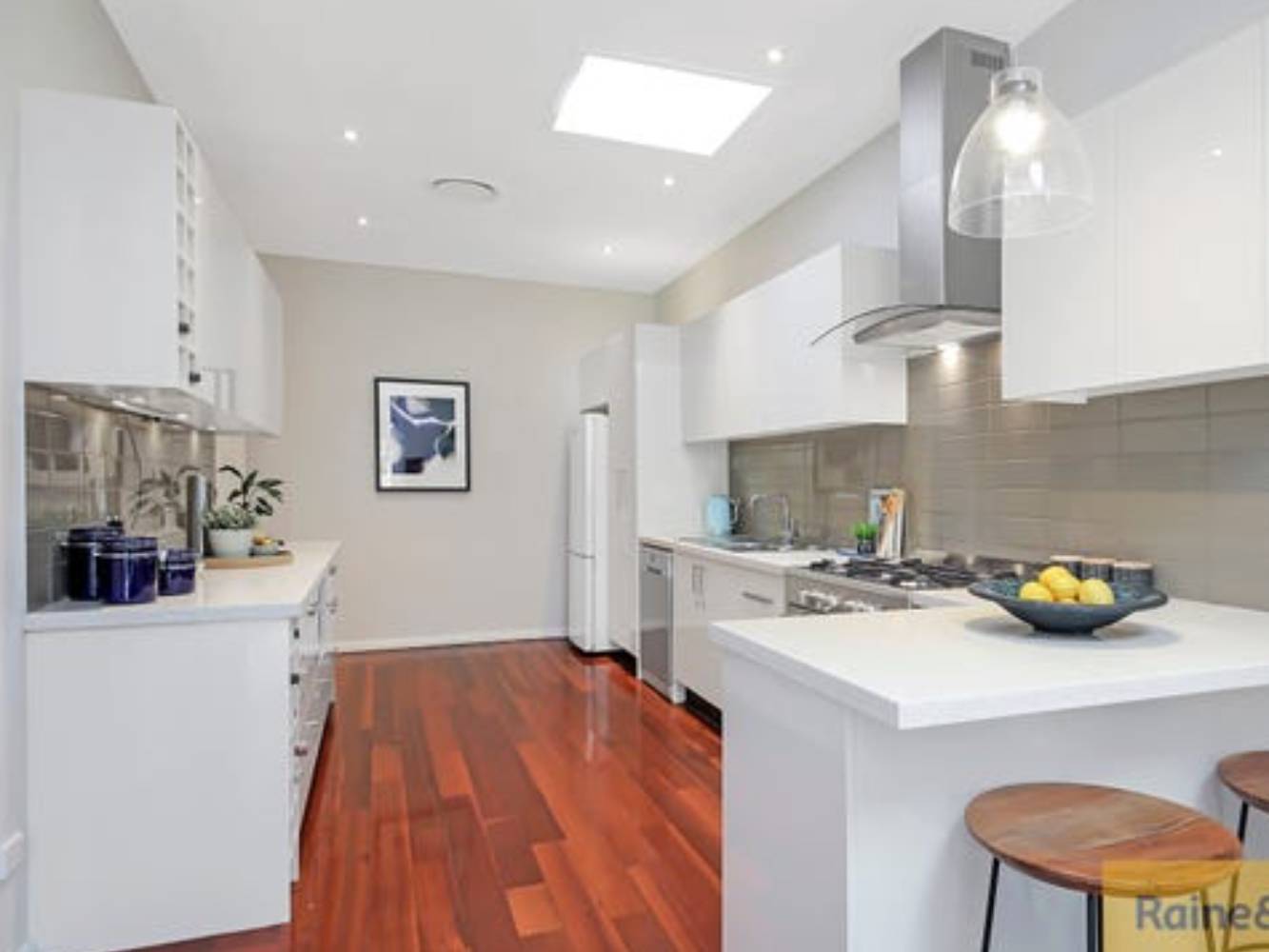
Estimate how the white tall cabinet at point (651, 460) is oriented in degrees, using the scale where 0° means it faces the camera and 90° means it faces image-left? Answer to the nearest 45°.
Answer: approximately 90°

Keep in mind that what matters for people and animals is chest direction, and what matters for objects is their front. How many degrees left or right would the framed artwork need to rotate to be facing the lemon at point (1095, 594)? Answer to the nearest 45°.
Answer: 0° — it already faces it

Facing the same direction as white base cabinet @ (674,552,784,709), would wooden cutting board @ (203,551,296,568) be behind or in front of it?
in front

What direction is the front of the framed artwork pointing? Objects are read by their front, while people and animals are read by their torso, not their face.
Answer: toward the camera

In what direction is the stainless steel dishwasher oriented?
to the viewer's left

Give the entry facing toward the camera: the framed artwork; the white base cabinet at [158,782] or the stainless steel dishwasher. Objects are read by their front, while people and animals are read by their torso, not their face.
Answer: the framed artwork

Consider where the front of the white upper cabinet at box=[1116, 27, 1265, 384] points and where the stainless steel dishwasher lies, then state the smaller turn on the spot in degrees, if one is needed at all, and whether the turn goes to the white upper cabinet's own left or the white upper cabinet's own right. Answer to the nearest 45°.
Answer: approximately 90° to the white upper cabinet's own right

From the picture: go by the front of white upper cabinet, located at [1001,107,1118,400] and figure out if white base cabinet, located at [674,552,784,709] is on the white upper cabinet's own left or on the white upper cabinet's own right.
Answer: on the white upper cabinet's own right

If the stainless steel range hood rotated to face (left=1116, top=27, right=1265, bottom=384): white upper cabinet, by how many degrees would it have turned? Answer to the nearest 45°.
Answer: approximately 90° to its left

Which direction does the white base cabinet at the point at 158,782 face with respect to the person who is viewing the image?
facing to the right of the viewer

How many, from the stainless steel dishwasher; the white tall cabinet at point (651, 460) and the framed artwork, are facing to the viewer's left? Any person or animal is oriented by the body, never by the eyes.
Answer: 2

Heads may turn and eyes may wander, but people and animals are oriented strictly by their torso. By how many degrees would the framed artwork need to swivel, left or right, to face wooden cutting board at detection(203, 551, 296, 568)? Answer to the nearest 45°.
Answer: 0° — it already faces it

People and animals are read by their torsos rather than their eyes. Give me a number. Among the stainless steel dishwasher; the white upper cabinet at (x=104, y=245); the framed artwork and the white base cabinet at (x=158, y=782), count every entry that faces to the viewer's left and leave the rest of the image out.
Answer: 1

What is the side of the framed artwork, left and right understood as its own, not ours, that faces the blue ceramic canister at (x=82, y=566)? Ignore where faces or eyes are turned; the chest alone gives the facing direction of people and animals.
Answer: front

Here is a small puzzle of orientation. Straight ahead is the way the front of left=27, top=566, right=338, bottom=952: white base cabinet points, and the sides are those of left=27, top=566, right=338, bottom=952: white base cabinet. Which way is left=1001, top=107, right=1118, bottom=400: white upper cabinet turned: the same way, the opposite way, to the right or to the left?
the opposite way

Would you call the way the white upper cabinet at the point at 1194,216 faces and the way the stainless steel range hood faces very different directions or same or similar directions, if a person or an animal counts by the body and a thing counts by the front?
same or similar directions

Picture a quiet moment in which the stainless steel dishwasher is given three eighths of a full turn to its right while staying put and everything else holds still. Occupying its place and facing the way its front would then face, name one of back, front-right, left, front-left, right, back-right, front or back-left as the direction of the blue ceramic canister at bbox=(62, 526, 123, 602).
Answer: back

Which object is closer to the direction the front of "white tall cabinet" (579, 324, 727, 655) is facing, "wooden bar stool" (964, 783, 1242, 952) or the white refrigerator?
the white refrigerator

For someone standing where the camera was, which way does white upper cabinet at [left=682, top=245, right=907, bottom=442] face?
facing the viewer and to the left of the viewer

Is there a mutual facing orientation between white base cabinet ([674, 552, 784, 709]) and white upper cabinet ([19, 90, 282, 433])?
yes

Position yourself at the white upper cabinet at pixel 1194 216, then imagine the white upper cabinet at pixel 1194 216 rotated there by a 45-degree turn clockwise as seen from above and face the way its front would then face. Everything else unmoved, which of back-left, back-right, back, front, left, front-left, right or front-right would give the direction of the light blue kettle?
front-right
